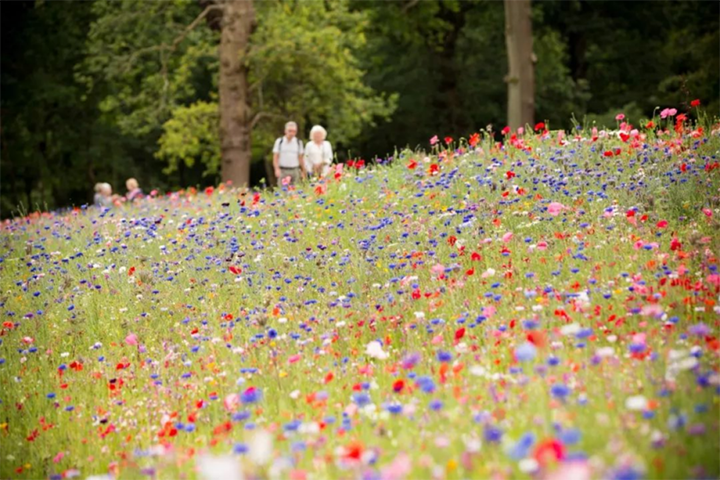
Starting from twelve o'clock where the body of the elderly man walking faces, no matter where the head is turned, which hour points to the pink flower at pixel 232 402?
The pink flower is roughly at 12 o'clock from the elderly man walking.

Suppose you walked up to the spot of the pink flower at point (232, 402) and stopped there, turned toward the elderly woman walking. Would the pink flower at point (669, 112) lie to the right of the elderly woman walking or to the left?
right

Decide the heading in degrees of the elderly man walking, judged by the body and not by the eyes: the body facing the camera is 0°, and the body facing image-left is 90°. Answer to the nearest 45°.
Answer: approximately 0°

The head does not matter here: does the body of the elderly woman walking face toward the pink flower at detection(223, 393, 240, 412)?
yes

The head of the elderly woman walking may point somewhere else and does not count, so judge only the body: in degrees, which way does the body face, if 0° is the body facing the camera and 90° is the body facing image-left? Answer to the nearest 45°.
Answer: approximately 0°

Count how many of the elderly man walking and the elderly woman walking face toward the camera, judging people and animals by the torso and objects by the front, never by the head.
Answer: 2
